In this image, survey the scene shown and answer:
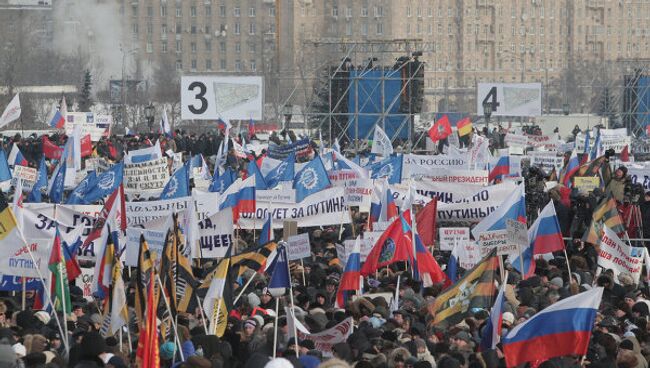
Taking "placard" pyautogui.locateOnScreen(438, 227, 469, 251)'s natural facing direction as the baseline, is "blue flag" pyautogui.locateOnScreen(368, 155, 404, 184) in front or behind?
behind

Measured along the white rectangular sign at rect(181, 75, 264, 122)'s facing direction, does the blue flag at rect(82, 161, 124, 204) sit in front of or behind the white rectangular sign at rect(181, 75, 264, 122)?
in front

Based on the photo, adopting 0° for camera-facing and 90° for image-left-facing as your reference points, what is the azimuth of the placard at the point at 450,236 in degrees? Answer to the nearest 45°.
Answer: approximately 0°

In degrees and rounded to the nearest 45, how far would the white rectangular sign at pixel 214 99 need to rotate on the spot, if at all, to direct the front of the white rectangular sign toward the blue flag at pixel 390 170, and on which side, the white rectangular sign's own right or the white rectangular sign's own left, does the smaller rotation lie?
0° — it already faces it

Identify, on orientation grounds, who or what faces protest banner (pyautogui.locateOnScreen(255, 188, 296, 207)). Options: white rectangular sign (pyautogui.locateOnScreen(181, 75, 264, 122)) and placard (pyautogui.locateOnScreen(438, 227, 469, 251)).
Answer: the white rectangular sign

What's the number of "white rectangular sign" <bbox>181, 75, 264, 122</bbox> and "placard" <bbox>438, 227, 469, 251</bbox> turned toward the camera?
2

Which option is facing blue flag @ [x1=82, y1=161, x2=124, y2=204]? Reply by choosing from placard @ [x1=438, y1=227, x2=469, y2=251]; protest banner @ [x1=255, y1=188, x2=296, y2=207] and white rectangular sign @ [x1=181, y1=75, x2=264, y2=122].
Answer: the white rectangular sign

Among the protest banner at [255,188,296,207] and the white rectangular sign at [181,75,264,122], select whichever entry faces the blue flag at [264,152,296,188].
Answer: the white rectangular sign

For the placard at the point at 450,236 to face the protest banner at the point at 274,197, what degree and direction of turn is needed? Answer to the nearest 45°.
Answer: approximately 135° to its right

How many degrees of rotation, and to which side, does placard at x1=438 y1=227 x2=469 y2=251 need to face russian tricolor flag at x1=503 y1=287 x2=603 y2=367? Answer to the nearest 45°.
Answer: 0° — it already faces it
